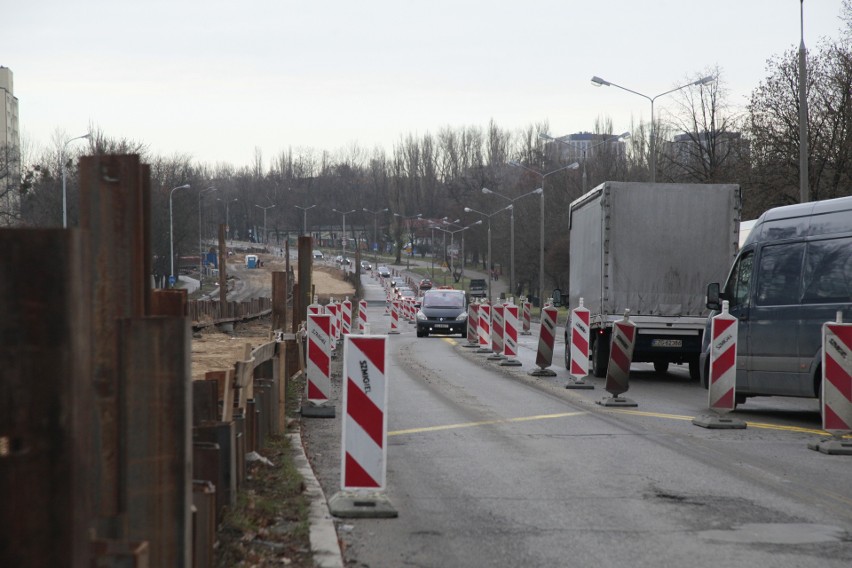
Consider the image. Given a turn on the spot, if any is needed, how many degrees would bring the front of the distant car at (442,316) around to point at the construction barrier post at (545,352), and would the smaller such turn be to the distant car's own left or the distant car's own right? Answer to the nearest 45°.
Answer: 0° — it already faces it

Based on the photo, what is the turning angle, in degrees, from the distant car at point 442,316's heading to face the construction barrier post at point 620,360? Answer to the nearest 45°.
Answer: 0° — it already faces it

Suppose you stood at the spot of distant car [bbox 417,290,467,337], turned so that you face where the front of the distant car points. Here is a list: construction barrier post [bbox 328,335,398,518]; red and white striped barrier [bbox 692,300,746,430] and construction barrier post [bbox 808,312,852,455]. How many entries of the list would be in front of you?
3

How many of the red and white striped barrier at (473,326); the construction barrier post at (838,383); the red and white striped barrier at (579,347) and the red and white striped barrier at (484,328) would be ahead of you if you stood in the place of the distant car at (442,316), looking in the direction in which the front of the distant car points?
4

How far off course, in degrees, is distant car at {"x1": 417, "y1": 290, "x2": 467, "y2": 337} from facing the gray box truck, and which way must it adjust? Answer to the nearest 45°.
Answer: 0° — it already faces it

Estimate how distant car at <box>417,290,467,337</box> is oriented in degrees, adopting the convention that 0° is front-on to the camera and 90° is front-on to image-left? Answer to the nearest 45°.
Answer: approximately 0°

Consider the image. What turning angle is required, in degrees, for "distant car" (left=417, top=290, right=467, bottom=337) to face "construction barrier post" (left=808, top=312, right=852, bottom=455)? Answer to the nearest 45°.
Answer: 0° — it already faces it

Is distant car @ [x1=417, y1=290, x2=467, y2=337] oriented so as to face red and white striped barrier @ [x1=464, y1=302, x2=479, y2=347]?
yes
